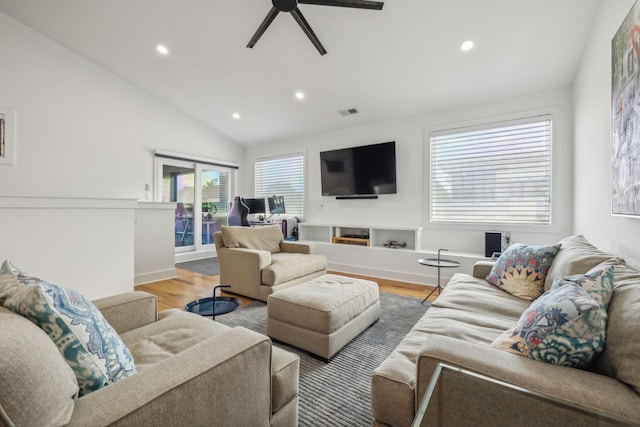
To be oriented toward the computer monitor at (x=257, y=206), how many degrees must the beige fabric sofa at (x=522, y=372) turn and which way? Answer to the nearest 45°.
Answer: approximately 45° to its right

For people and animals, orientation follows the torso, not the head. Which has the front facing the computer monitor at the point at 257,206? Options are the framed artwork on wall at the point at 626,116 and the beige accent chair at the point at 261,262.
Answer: the framed artwork on wall

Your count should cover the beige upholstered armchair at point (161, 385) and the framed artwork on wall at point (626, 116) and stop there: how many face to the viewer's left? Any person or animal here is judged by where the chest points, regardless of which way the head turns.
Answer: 1

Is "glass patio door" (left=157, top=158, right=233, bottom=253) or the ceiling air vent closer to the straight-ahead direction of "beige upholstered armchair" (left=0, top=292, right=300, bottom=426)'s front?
the ceiling air vent

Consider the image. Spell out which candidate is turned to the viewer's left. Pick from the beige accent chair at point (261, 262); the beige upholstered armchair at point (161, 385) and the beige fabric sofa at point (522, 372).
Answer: the beige fabric sofa at point (522, 372)

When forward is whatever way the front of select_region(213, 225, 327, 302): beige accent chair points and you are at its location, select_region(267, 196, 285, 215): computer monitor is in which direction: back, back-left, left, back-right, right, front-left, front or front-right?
back-left

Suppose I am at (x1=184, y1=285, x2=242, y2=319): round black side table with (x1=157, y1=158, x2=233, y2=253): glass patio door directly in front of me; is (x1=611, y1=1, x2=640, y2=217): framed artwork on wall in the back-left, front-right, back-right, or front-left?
back-right

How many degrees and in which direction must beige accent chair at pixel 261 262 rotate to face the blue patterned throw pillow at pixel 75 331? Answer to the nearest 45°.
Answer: approximately 45° to its right

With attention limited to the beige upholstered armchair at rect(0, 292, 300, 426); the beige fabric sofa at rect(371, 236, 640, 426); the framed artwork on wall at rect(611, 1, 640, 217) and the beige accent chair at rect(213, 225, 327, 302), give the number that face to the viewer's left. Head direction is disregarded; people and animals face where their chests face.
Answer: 2

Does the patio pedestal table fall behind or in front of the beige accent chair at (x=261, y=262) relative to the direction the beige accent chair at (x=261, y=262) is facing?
behind

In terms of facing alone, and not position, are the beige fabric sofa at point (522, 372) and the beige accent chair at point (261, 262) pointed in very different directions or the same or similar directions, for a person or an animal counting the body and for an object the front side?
very different directions

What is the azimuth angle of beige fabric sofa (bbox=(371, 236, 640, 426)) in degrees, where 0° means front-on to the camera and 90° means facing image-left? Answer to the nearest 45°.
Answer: approximately 90°

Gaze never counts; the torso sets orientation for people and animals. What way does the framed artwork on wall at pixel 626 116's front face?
to the viewer's left

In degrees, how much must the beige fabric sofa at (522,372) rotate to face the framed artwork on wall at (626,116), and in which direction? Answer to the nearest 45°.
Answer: approximately 135° to its right
